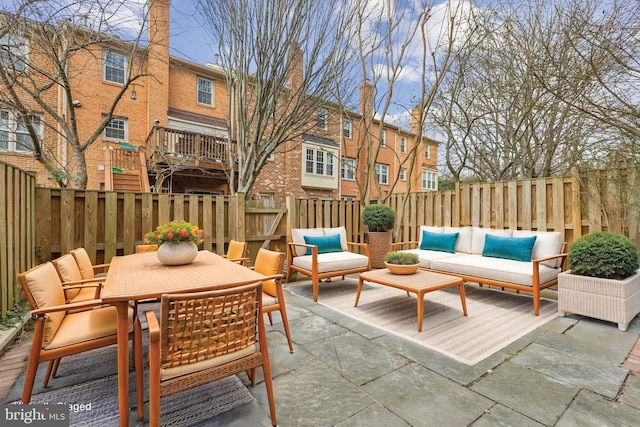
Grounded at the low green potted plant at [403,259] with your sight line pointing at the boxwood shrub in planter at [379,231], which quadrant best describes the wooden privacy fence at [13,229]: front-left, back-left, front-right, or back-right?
back-left

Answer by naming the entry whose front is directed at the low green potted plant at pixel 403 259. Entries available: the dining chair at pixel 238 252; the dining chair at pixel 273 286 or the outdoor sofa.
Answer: the outdoor sofa

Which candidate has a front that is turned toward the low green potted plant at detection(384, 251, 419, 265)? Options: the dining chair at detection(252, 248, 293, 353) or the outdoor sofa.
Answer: the outdoor sofa

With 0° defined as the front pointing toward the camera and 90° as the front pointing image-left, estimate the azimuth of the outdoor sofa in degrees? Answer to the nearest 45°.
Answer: approximately 45°

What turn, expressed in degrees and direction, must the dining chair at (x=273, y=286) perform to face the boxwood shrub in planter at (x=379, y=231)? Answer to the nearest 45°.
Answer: approximately 180°

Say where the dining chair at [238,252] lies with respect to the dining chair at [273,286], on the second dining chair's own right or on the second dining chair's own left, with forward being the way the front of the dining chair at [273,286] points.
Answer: on the second dining chair's own right

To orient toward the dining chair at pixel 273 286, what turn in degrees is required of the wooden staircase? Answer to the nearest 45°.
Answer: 0° — it already faces it

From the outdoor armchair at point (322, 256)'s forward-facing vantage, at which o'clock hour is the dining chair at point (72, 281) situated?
The dining chair is roughly at 3 o'clock from the outdoor armchair.

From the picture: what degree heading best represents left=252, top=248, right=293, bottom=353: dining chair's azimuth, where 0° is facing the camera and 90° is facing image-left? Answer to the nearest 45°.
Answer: approximately 45°
